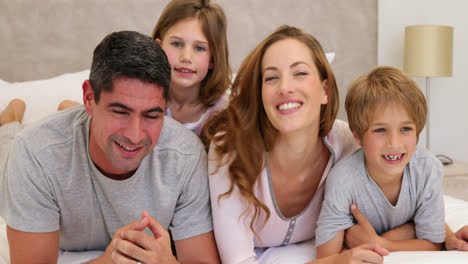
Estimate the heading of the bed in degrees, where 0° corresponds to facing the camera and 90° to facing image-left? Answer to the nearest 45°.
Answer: approximately 0°

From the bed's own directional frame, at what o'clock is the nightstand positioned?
The nightstand is roughly at 9 o'clock from the bed.

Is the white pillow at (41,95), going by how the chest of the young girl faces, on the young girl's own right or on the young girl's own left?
on the young girl's own right
